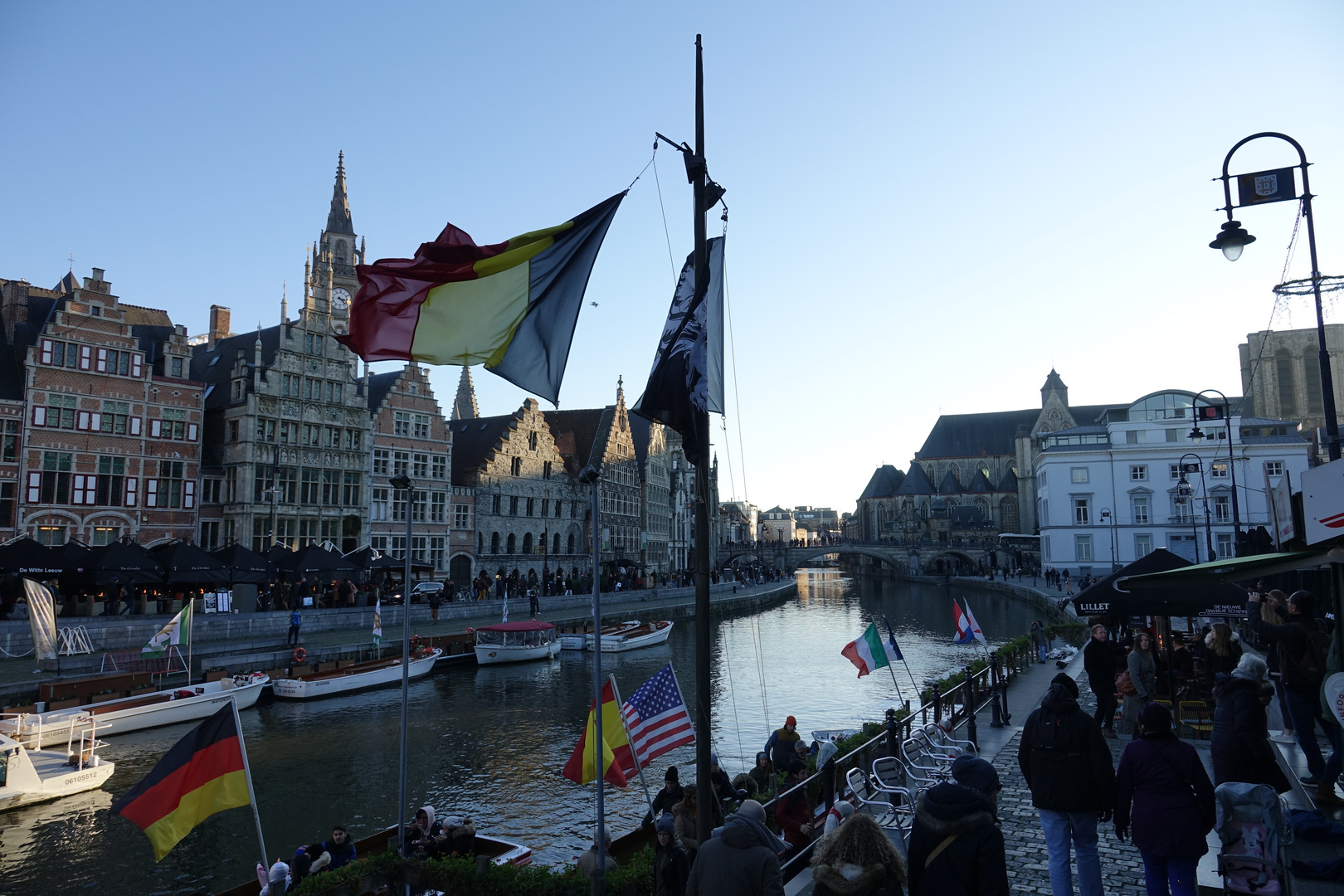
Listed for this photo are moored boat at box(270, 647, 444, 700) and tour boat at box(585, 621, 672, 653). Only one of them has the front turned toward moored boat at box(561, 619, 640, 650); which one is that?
moored boat at box(270, 647, 444, 700)

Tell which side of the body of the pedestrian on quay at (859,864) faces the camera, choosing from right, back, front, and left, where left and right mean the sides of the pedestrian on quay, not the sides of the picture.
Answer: back

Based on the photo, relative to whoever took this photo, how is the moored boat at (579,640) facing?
facing away from the viewer and to the right of the viewer

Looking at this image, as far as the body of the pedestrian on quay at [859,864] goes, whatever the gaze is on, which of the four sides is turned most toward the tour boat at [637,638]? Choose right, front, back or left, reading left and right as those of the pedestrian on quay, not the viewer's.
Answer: front

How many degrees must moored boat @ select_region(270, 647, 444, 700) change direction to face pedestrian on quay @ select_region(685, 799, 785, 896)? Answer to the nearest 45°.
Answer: approximately 135° to its right

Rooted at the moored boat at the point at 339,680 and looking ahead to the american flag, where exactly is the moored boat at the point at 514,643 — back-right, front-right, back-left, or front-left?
back-left

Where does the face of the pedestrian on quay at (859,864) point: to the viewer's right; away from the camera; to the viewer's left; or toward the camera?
away from the camera

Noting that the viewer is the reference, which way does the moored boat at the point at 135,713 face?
facing away from the viewer and to the right of the viewer

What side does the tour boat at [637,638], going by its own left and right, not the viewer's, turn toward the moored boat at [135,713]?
back

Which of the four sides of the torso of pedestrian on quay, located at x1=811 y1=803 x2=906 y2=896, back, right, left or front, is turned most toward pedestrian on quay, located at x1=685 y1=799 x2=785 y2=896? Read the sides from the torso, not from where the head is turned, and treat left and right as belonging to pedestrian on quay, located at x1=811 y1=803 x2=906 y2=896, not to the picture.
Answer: left

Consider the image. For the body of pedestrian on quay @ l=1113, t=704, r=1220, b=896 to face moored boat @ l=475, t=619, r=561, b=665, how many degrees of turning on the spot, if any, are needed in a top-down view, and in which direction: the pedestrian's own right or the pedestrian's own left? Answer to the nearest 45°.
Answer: approximately 45° to the pedestrian's own left

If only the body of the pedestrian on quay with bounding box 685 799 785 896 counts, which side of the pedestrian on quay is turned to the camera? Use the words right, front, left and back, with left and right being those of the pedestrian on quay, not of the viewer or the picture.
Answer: back

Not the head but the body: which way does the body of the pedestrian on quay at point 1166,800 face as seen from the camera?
away from the camera
